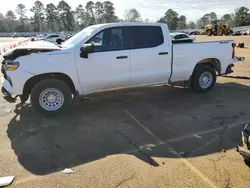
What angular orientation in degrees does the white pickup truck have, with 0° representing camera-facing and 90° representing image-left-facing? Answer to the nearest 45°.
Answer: approximately 90°
